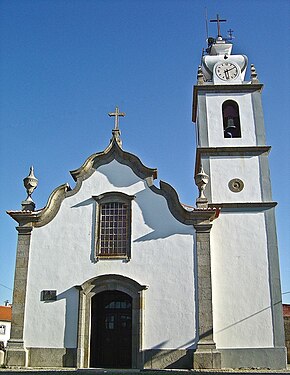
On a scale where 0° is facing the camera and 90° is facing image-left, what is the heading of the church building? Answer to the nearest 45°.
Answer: approximately 0°
